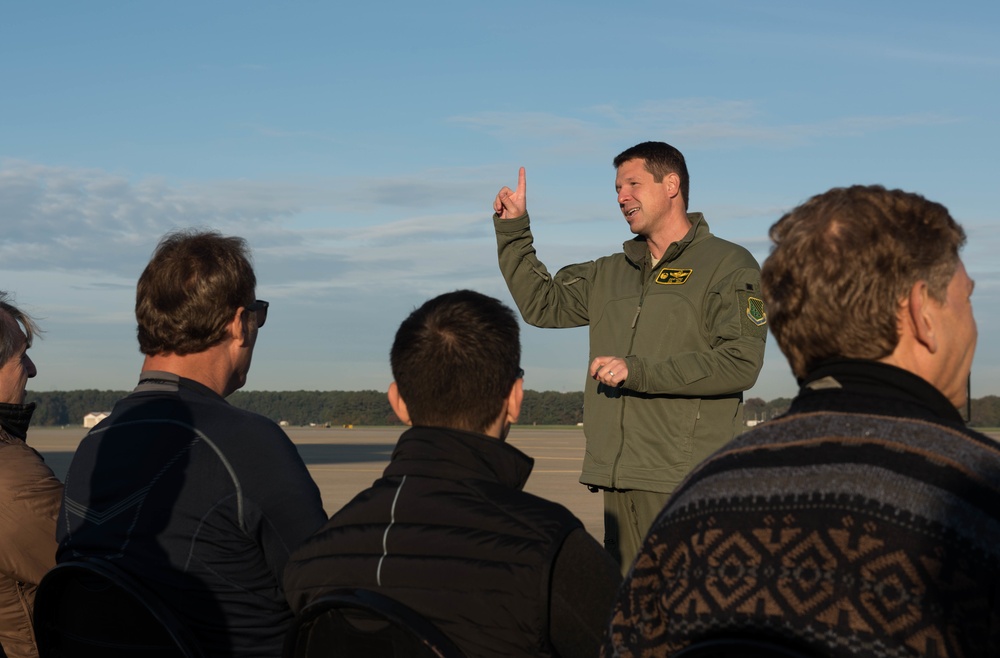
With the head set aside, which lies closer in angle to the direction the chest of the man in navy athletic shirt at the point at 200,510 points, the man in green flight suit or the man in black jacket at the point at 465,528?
the man in green flight suit

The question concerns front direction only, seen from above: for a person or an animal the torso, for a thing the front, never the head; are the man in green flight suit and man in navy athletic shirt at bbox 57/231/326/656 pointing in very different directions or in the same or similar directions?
very different directions

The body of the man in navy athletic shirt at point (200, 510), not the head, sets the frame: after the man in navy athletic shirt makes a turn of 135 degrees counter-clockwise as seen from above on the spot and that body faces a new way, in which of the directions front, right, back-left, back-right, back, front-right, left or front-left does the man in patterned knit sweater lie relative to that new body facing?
back-left

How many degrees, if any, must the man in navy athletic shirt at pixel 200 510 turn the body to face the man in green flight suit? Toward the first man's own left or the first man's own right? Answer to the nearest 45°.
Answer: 0° — they already face them

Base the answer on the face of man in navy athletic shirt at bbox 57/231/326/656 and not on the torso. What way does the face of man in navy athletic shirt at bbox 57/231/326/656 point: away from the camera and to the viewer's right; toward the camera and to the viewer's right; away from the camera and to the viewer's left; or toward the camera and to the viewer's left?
away from the camera and to the viewer's right

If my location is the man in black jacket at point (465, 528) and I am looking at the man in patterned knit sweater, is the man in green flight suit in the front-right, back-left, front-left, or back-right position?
back-left

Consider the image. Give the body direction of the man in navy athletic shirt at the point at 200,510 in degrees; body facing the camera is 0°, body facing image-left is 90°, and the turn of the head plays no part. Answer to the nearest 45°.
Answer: approximately 225°

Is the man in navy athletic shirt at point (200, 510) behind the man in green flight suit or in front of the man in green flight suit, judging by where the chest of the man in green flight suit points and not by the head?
in front

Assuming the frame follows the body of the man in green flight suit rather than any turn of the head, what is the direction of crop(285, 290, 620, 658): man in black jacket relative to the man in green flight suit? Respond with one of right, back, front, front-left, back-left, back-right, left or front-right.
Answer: front-left

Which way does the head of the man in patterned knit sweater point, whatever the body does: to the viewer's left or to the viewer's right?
to the viewer's right
